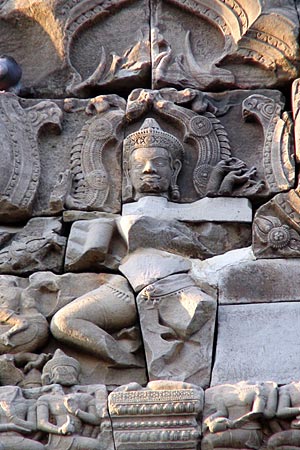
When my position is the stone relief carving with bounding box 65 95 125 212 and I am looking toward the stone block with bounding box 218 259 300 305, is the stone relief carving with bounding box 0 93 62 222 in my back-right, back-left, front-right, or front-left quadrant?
back-right

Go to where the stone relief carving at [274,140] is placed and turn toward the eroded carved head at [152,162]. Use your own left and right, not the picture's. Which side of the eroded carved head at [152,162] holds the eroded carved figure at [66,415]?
left

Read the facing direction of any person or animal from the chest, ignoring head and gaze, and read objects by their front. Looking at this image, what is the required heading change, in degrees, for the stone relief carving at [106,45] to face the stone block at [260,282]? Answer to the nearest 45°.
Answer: approximately 45° to its left

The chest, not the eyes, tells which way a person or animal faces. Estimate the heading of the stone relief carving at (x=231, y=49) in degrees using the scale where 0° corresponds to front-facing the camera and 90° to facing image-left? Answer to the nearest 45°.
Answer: approximately 0°
